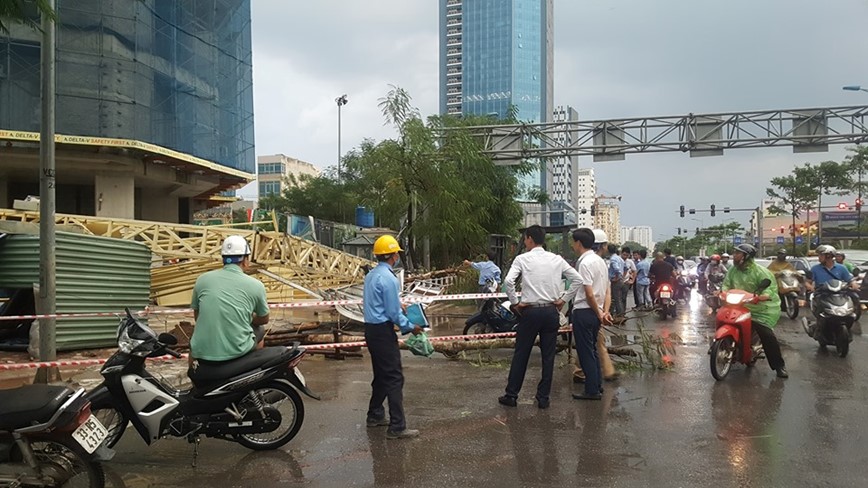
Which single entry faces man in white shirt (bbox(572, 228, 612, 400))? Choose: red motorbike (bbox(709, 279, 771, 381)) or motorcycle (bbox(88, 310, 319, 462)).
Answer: the red motorbike

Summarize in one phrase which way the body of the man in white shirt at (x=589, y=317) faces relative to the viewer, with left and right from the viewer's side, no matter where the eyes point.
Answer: facing away from the viewer and to the left of the viewer

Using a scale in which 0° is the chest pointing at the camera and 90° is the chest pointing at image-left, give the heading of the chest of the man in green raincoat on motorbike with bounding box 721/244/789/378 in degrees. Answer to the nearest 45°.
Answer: approximately 45°

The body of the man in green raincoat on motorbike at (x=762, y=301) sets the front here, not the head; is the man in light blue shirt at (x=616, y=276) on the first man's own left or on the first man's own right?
on the first man's own right

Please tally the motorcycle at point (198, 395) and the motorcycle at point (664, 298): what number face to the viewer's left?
1

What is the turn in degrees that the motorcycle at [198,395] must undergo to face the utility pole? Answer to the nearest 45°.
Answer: approximately 45° to its right

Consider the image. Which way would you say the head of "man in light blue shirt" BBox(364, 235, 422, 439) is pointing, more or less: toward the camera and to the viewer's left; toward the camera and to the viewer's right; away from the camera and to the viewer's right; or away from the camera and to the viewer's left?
away from the camera and to the viewer's right

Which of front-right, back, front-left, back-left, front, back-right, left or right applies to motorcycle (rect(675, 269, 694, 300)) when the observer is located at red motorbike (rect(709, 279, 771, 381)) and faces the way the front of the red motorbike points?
back-right

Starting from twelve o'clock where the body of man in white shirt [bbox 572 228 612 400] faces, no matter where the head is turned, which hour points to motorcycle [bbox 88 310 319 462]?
The motorcycle is roughly at 9 o'clock from the man in white shirt.
